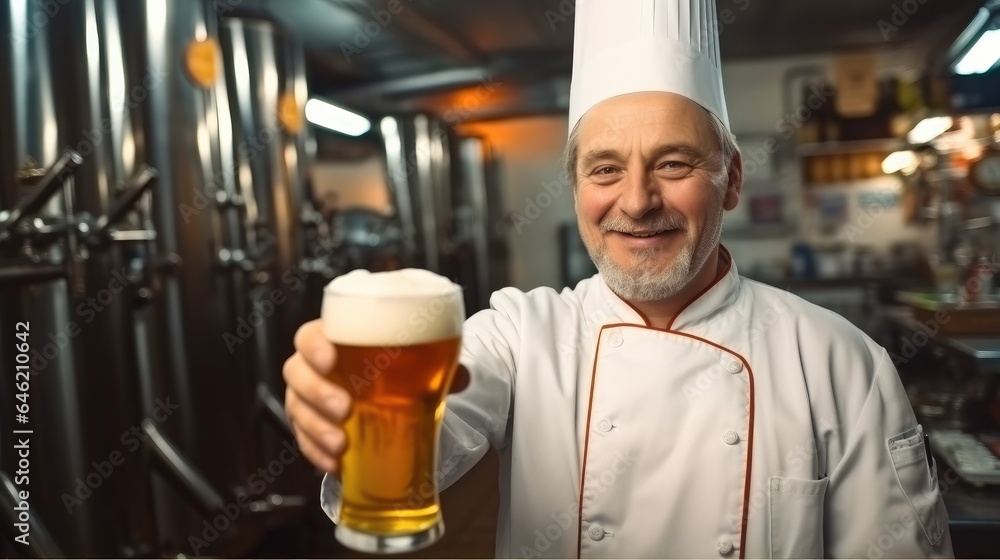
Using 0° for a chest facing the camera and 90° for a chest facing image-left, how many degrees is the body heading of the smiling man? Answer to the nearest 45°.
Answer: approximately 0°

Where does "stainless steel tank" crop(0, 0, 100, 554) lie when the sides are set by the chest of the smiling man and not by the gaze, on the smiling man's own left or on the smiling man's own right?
on the smiling man's own right

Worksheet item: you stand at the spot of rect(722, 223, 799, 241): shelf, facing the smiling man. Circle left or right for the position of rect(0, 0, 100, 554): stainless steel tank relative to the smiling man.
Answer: right

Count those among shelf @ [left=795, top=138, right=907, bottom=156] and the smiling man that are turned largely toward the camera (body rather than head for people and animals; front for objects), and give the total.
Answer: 2

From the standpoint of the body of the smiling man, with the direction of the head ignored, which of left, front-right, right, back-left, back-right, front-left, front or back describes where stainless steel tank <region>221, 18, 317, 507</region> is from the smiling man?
back-right

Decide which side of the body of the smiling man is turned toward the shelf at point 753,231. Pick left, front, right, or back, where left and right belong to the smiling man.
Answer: back

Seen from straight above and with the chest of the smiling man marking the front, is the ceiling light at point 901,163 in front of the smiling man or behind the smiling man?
behind

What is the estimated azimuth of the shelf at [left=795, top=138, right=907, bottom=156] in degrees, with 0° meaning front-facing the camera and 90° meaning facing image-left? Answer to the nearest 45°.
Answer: approximately 0°

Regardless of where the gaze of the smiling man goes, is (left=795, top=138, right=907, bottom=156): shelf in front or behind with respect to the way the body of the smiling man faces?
behind
